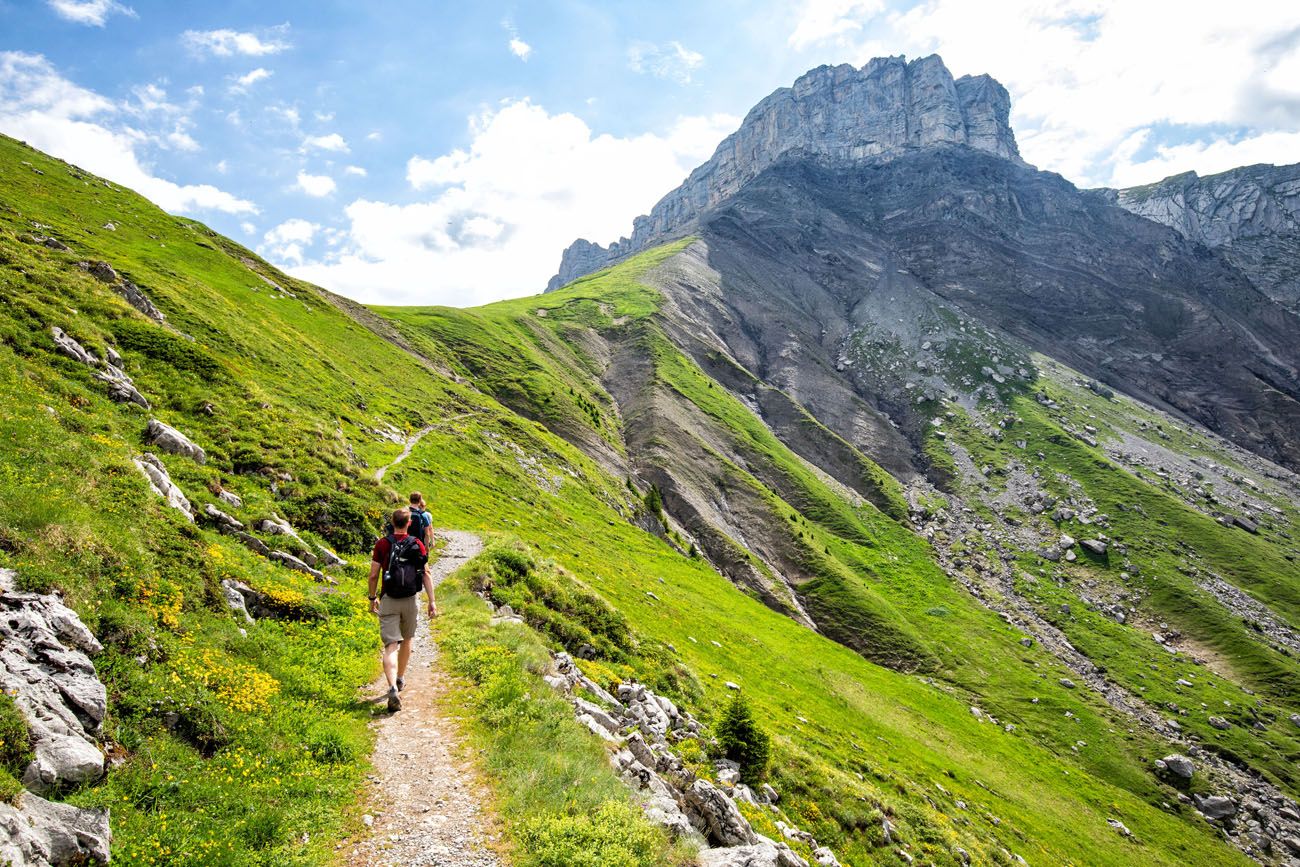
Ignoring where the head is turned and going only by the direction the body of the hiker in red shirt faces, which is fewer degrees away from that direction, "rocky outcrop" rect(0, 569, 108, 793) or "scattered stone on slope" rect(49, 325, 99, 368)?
the scattered stone on slope

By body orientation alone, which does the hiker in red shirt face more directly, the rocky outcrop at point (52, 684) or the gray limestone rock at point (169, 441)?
the gray limestone rock

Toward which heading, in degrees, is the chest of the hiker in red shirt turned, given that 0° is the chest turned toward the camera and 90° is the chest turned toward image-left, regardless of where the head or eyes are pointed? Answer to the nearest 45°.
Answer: approximately 180°

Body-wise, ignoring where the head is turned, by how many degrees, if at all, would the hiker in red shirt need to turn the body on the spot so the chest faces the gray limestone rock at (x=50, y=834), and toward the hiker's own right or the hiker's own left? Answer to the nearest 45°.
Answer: approximately 180°

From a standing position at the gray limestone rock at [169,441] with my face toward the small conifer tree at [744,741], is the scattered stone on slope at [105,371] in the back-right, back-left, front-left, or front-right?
back-left

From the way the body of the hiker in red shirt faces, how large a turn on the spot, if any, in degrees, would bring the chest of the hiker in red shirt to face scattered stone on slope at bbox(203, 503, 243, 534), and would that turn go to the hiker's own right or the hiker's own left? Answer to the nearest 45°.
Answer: approximately 45° to the hiker's own left

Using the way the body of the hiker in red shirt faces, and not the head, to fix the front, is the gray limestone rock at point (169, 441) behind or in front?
in front

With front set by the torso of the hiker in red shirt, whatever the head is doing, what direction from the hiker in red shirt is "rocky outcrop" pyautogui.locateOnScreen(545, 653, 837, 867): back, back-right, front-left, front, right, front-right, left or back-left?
right
